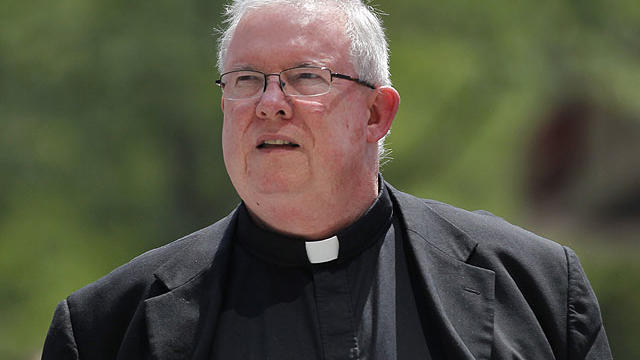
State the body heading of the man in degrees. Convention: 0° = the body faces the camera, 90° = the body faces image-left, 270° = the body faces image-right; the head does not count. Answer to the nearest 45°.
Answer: approximately 0°
